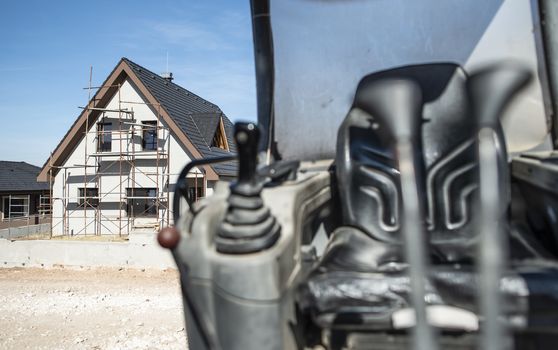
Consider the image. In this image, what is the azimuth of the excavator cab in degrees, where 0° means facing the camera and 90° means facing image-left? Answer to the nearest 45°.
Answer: approximately 0°

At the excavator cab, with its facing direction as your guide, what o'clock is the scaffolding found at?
The scaffolding is roughly at 5 o'clock from the excavator cab.
